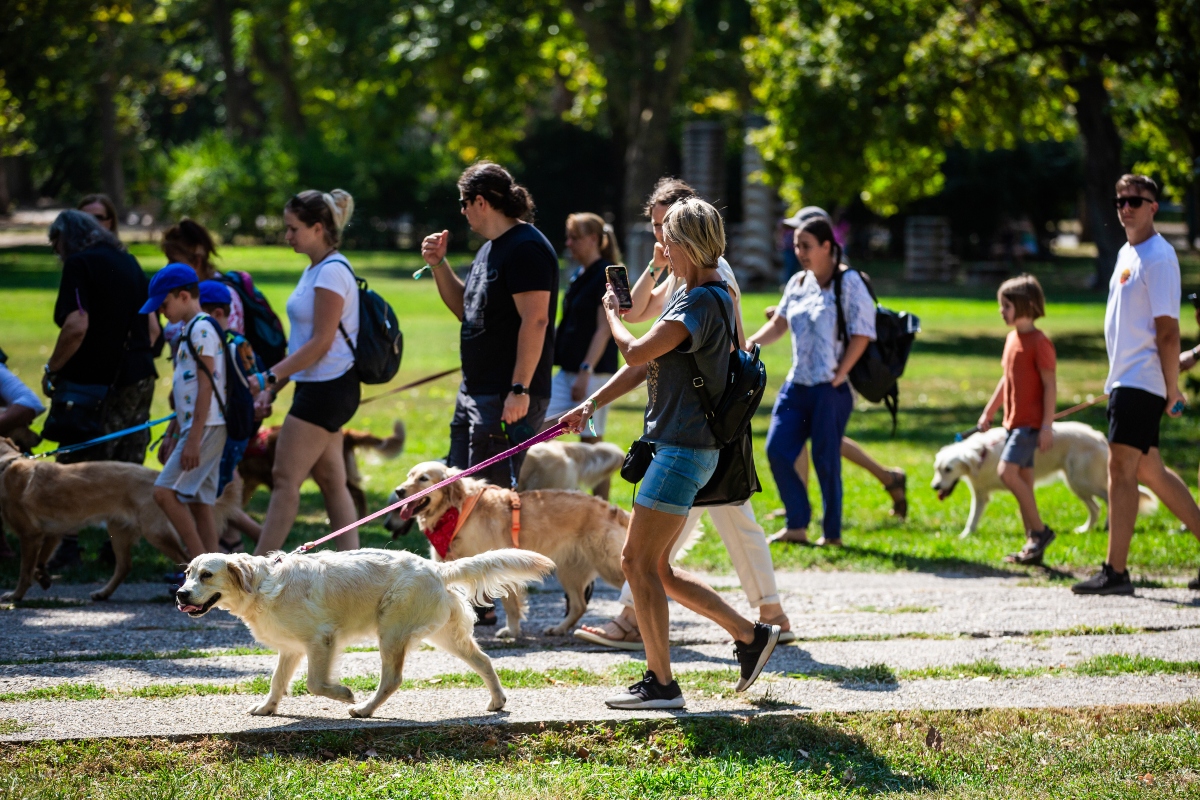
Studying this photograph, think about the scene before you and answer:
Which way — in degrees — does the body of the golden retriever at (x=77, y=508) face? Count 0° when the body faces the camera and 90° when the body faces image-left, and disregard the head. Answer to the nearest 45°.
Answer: approximately 90°

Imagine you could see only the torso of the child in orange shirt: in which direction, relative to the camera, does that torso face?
to the viewer's left

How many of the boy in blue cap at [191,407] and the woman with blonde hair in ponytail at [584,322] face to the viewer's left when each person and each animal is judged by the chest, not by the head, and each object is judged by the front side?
2

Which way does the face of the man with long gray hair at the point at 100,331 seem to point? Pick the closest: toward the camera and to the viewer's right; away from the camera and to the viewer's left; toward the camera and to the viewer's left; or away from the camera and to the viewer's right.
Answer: away from the camera and to the viewer's left

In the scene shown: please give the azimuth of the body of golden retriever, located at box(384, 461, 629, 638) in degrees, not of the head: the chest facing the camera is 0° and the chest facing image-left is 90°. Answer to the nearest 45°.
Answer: approximately 90°

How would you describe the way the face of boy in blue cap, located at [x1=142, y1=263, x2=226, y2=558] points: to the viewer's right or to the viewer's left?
to the viewer's left

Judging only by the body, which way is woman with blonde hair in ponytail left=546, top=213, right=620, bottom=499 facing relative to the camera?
to the viewer's left

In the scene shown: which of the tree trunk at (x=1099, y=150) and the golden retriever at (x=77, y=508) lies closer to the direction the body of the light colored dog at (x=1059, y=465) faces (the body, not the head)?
the golden retriever

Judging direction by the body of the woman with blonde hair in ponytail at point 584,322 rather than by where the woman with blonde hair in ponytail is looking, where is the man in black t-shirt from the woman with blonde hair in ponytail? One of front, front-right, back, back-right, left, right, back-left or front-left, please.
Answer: left

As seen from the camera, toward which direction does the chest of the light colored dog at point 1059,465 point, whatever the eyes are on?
to the viewer's left

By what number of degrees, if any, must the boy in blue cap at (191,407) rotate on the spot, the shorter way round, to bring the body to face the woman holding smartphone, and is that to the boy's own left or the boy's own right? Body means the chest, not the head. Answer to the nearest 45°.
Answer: approximately 135° to the boy's own left

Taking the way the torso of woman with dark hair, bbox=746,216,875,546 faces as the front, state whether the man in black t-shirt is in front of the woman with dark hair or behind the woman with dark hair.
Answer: in front

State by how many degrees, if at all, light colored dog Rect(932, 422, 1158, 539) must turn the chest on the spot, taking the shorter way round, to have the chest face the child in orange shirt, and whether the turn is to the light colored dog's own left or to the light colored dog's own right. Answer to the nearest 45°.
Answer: approximately 90° to the light colored dog's own left

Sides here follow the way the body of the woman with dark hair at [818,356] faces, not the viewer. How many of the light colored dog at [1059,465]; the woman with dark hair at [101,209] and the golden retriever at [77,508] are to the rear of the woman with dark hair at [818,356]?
1
